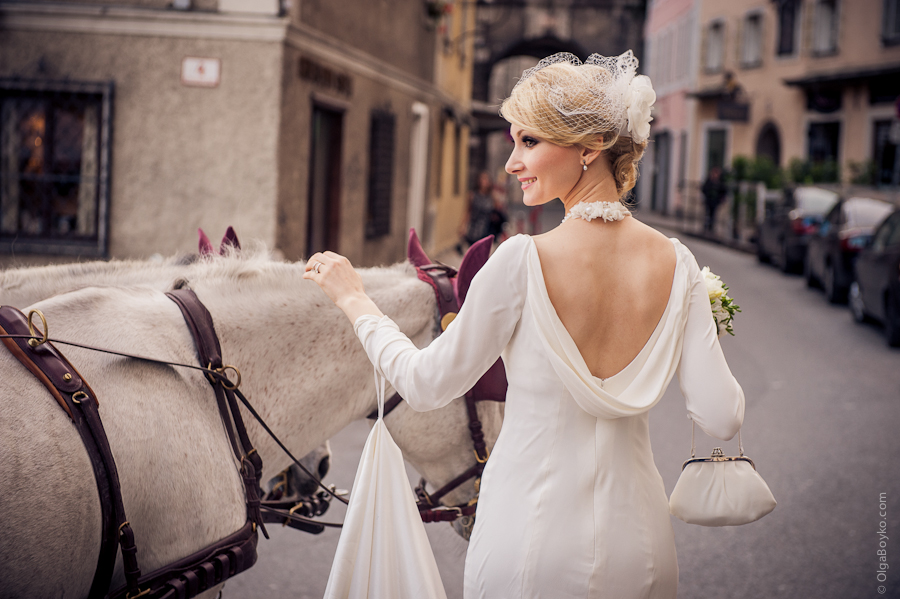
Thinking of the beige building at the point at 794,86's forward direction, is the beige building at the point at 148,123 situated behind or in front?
in front

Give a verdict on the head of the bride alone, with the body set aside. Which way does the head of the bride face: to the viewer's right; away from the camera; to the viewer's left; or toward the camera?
to the viewer's left

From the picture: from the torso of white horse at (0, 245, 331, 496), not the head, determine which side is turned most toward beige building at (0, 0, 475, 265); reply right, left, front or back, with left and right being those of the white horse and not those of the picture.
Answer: left

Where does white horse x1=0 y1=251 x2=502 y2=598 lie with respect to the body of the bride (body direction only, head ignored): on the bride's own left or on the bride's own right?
on the bride's own left

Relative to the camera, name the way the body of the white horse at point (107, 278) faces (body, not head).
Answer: to the viewer's right

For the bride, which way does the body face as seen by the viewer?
away from the camera

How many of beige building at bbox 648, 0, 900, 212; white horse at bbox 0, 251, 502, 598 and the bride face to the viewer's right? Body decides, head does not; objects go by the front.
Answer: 1

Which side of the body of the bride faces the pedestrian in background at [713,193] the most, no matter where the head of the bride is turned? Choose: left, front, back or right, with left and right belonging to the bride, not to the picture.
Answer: front

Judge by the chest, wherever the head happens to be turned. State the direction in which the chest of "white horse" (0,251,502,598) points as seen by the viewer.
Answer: to the viewer's right

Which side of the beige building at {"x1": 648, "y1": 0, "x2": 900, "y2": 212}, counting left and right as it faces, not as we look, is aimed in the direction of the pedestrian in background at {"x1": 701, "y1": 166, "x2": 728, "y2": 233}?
front

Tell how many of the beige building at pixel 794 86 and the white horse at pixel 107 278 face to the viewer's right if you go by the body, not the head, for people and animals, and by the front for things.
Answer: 1
